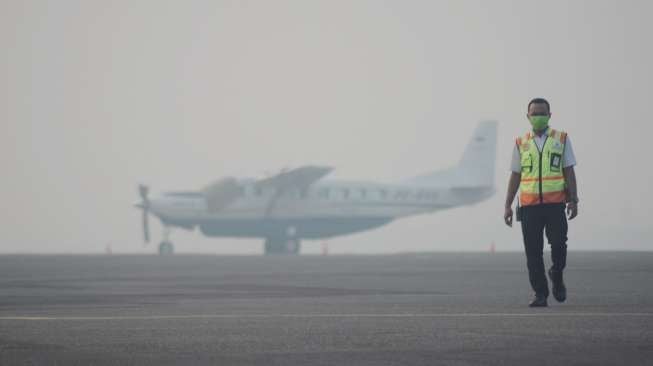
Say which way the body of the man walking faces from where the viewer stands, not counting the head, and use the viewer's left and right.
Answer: facing the viewer
